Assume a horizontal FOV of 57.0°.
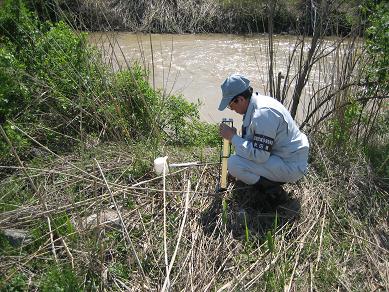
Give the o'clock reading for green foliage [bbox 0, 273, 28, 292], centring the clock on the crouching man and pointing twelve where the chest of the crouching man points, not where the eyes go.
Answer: The green foliage is roughly at 11 o'clock from the crouching man.

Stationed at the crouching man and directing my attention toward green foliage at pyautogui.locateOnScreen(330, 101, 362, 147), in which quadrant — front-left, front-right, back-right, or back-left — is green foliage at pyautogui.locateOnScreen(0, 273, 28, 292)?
back-left

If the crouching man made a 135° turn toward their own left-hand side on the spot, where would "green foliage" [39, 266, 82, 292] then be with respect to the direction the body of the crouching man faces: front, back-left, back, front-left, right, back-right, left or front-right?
right

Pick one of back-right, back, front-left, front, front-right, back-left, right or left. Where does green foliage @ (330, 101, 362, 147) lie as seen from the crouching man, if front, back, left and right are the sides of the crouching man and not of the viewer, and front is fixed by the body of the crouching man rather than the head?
back-right

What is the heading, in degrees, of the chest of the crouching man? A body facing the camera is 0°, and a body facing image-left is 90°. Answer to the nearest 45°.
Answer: approximately 90°

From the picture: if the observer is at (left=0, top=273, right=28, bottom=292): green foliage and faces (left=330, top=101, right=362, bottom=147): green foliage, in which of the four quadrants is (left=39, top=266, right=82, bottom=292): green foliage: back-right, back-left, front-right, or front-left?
front-right
